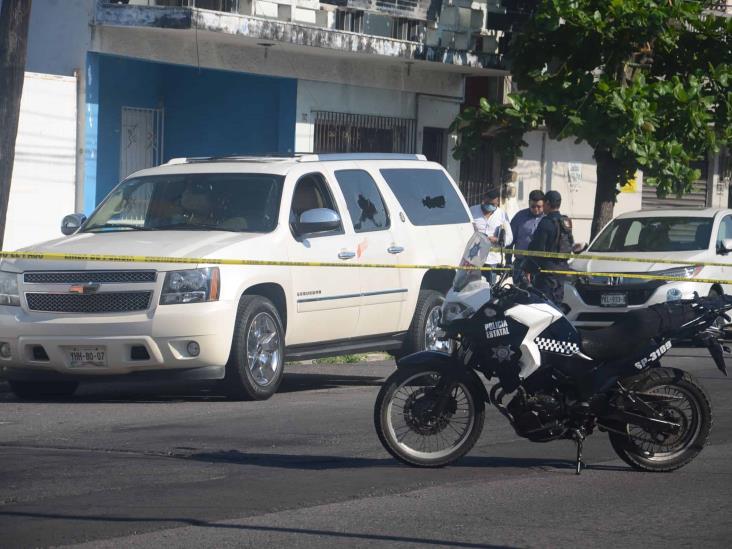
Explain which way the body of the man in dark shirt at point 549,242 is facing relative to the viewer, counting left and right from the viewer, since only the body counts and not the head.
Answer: facing away from the viewer and to the left of the viewer

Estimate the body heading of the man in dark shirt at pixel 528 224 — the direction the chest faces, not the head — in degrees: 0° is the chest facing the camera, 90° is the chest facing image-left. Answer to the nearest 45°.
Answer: approximately 315°

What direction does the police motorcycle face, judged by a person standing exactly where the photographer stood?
facing to the left of the viewer

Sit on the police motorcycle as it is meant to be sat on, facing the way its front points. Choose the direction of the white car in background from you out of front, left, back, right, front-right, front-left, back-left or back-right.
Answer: right

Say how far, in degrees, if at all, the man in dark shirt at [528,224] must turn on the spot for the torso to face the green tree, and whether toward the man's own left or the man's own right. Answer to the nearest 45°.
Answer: approximately 135° to the man's own left

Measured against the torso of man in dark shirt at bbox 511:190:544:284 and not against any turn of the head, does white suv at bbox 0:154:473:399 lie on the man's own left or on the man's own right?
on the man's own right

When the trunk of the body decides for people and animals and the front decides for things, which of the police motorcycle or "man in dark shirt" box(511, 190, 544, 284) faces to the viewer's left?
the police motorcycle

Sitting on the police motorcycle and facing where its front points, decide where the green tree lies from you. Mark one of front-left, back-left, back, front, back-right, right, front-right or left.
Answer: right

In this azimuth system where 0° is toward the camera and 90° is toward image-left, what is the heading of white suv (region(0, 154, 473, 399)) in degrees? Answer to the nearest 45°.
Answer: approximately 45°

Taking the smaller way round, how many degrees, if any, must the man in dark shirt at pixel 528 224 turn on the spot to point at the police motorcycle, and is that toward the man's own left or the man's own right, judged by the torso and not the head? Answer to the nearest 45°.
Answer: approximately 45° to the man's own right

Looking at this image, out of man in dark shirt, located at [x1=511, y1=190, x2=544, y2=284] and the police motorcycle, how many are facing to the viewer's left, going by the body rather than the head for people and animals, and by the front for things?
1

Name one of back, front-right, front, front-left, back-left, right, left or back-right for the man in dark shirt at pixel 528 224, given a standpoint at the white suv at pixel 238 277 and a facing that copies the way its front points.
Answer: back

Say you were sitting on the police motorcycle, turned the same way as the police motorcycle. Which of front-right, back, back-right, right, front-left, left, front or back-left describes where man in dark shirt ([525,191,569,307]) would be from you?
right

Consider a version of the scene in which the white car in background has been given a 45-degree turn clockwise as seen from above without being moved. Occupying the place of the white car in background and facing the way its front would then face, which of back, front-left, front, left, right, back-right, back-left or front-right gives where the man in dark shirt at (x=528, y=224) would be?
front
